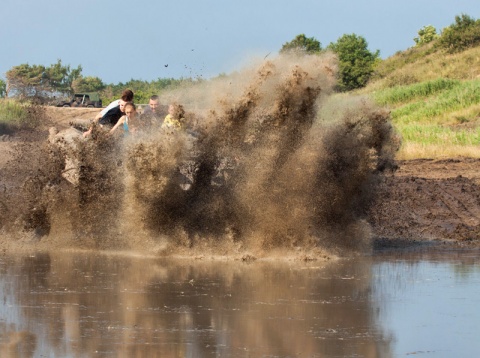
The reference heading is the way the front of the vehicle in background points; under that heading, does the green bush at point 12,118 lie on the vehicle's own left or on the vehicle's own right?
on the vehicle's own left

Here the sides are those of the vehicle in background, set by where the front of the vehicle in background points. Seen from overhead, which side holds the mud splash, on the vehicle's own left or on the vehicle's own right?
on the vehicle's own left

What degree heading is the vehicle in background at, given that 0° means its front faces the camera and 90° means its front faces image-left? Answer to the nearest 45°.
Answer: approximately 90°
